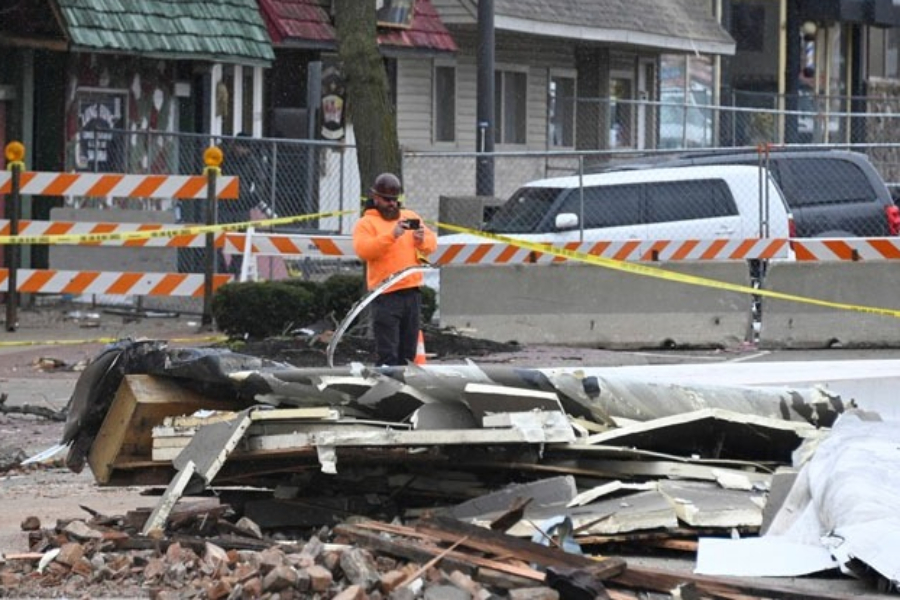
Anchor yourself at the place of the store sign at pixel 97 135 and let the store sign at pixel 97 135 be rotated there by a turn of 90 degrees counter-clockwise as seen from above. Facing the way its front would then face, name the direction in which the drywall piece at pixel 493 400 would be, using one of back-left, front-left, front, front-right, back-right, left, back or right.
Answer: right

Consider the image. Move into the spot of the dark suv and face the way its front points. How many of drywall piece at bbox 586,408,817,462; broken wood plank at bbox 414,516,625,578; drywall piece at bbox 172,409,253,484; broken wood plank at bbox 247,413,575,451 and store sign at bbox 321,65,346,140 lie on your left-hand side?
4

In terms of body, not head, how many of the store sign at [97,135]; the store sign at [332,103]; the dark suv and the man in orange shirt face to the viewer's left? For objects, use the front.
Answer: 1

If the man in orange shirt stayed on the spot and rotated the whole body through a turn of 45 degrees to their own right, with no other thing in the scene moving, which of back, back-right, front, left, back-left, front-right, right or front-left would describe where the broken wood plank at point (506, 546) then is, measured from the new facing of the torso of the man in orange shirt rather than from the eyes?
front

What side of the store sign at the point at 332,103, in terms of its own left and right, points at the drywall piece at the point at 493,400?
front

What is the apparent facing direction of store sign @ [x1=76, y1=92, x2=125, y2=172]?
toward the camera

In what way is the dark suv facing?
to the viewer's left

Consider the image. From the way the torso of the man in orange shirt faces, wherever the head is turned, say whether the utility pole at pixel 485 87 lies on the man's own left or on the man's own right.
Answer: on the man's own left

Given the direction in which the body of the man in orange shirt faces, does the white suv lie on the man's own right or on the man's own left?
on the man's own left

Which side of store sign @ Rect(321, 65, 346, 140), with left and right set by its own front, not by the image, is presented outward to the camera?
front

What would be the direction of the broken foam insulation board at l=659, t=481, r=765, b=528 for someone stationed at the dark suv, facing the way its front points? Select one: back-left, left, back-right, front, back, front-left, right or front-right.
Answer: left

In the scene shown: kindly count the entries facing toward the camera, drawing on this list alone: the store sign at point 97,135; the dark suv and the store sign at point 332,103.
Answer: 2

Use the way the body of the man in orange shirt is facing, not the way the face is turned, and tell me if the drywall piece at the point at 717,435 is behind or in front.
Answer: in front

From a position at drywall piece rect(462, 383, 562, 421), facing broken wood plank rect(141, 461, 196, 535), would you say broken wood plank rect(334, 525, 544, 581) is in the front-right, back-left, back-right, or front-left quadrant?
front-left

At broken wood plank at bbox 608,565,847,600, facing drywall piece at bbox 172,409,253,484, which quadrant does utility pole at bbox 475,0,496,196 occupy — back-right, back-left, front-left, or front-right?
front-right
